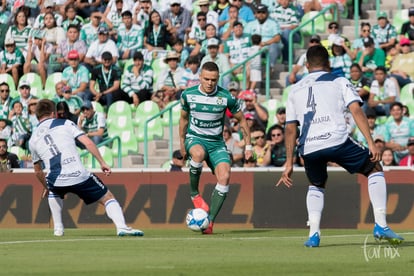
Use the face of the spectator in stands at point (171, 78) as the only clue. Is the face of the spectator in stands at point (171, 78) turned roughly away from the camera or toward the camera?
toward the camera

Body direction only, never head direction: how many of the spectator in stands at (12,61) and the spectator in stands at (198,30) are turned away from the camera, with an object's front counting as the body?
0

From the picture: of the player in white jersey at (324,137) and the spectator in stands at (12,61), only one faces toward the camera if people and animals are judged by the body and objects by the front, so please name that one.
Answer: the spectator in stands

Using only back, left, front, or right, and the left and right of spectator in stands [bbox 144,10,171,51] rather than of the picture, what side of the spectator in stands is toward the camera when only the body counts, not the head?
front

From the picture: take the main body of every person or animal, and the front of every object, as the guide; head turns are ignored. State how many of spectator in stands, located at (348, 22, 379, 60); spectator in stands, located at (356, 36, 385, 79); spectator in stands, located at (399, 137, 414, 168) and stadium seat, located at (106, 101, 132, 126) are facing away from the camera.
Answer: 0

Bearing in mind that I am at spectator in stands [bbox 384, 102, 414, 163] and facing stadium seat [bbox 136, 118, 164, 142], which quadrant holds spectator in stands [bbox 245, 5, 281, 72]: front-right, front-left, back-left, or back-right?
front-right

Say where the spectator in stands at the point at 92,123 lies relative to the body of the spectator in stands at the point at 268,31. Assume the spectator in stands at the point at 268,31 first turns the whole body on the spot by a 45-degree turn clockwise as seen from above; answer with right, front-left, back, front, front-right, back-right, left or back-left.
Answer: front-right

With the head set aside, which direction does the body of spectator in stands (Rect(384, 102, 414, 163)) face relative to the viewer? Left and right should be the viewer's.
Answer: facing the viewer

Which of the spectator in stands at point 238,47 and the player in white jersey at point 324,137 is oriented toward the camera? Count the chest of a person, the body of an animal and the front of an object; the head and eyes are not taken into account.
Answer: the spectator in stands

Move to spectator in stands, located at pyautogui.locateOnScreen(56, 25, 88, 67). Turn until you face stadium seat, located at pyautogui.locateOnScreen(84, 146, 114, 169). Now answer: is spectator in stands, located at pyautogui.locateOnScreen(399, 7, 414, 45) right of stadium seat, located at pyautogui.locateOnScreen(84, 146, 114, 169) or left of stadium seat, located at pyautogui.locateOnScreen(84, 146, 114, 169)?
left

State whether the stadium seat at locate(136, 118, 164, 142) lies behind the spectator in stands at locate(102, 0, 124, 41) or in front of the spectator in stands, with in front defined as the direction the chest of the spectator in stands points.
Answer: in front

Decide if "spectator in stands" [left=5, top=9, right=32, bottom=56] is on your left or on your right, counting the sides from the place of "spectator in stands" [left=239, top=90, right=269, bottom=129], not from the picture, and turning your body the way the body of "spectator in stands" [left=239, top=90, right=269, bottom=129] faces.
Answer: on your right

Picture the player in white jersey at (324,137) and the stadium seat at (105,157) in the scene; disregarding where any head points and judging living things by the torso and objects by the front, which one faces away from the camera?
the player in white jersey

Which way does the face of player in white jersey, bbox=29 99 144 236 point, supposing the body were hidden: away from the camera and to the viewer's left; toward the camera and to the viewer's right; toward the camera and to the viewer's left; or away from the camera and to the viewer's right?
away from the camera and to the viewer's right

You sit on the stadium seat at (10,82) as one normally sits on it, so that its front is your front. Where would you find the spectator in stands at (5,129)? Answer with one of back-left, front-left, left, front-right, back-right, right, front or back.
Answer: front-left
